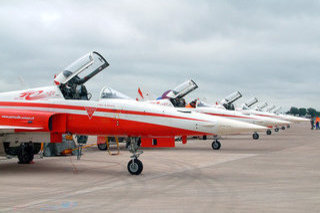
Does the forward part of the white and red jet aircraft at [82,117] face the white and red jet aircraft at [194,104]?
no

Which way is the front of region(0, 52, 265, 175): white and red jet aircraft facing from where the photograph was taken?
facing to the right of the viewer
